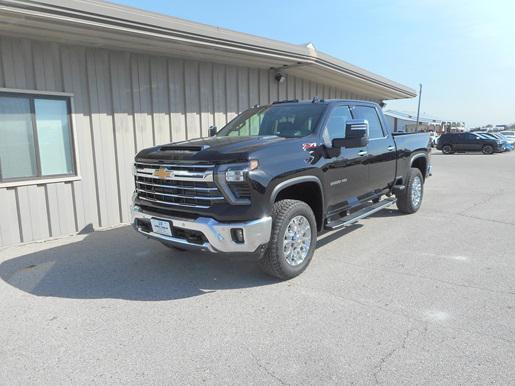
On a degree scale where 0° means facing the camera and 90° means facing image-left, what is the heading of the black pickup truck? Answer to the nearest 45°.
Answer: approximately 45°

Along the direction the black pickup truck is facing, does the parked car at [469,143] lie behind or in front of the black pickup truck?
behind

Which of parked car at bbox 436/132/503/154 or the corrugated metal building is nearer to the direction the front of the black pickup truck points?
the corrugated metal building
